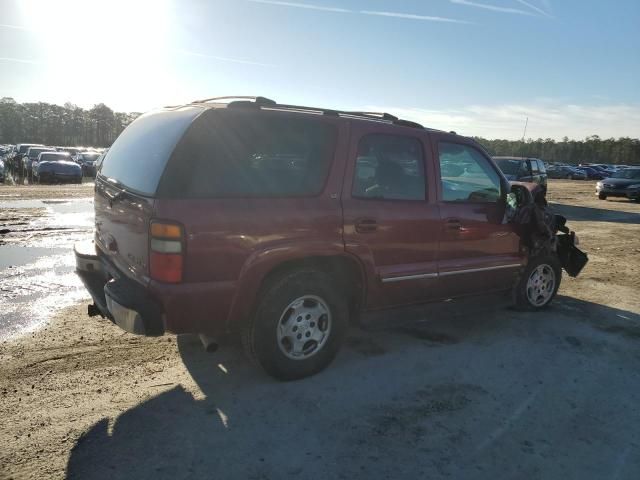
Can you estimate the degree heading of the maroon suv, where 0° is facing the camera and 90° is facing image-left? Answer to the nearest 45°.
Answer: approximately 225°

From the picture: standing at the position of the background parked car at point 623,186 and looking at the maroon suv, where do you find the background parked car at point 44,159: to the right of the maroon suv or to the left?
right

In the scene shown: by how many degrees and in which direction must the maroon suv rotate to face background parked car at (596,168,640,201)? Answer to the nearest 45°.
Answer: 0° — it already faces it

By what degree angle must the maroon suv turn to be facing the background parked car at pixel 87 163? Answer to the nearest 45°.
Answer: approximately 90° to its left

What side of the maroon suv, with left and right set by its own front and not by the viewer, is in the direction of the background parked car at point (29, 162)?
left

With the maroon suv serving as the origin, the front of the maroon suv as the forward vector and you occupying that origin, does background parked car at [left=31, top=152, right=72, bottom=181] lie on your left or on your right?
on your left

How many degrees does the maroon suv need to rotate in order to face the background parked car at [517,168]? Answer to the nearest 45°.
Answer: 0° — it already faces it
